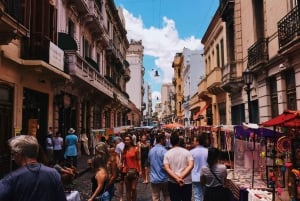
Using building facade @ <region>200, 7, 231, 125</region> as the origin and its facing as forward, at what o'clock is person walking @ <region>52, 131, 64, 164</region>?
The person walking is roughly at 10 o'clock from the building facade.

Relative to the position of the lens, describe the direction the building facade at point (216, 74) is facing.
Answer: facing to the left of the viewer

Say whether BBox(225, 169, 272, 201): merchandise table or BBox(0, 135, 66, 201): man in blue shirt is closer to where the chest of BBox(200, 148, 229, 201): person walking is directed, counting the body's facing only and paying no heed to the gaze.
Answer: the merchandise table

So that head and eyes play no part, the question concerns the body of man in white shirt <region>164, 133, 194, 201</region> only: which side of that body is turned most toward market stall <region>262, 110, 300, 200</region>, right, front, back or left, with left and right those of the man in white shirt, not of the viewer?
right

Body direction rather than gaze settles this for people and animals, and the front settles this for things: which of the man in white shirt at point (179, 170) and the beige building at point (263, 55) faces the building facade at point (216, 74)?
the man in white shirt

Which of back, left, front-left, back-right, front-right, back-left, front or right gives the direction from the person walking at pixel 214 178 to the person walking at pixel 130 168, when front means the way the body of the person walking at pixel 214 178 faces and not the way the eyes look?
front-left

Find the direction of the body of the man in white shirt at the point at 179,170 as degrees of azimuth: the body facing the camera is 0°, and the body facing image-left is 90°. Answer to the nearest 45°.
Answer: approximately 180°

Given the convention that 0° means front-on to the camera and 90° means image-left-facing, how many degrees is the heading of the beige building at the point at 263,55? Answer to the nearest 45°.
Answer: approximately 45°

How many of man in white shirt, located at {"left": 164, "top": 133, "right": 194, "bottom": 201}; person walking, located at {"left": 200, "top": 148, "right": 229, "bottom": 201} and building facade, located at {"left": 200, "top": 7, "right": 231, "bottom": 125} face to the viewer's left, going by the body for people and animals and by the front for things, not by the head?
1

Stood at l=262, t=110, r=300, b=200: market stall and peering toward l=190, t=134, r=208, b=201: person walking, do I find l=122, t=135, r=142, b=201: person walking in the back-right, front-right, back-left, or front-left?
front-right

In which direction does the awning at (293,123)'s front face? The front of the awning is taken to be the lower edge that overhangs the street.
to the viewer's left

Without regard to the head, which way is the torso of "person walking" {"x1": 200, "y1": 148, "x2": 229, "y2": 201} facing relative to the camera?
away from the camera

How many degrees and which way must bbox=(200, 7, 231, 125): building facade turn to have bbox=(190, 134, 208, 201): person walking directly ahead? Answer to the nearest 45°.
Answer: approximately 90° to its left

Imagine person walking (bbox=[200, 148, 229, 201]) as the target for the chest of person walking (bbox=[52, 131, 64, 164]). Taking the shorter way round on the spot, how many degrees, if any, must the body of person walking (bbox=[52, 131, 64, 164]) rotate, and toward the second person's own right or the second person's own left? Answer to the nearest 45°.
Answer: approximately 180°
